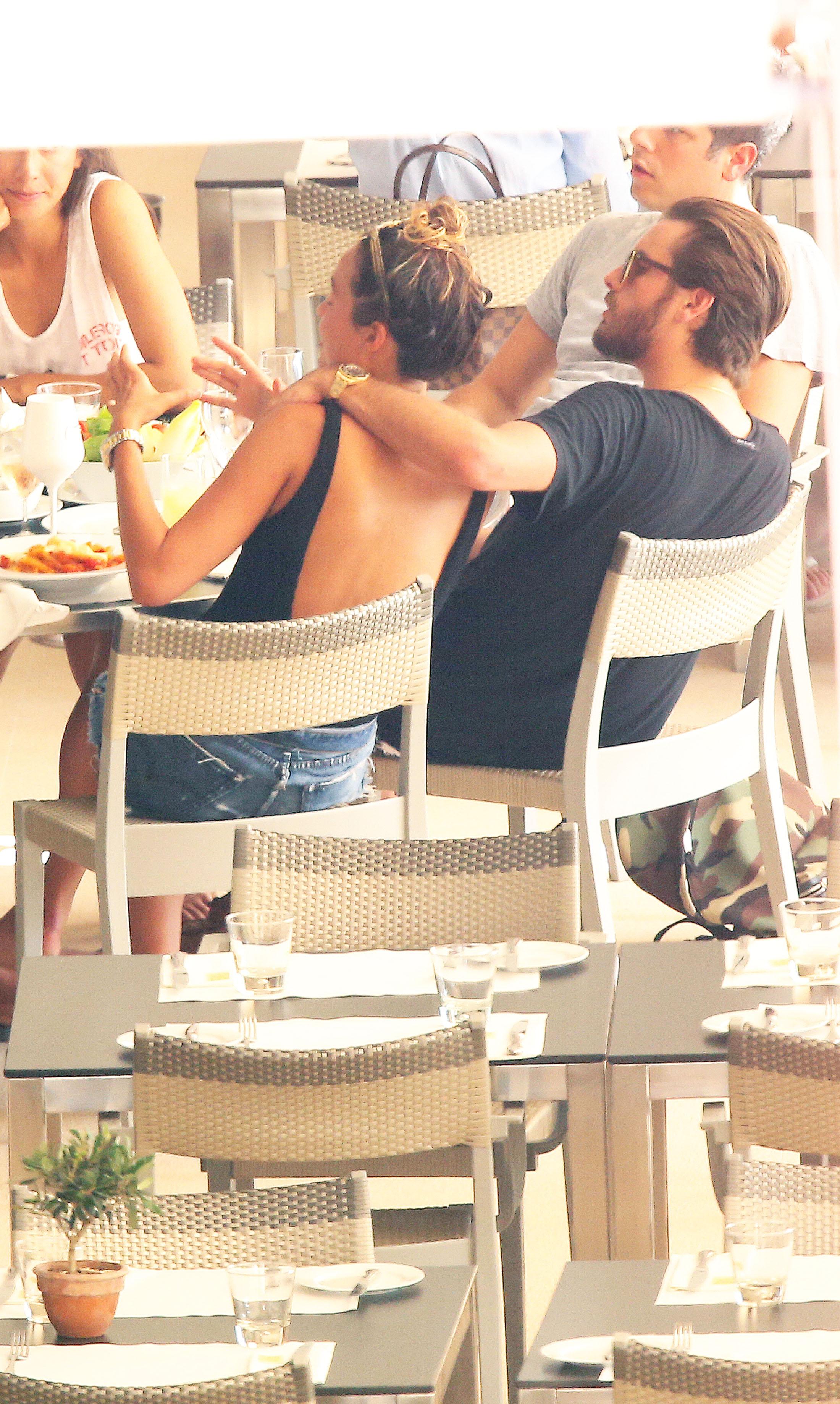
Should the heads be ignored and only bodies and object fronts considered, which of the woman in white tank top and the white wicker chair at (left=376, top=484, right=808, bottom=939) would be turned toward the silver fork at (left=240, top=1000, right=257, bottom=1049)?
the woman in white tank top

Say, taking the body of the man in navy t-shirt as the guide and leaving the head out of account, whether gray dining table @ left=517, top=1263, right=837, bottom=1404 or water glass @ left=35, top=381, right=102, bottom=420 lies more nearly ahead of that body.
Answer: the water glass

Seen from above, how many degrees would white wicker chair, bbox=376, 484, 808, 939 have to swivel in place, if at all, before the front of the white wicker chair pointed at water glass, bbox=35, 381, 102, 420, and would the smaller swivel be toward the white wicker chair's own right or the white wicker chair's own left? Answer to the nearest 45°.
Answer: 0° — it already faces it

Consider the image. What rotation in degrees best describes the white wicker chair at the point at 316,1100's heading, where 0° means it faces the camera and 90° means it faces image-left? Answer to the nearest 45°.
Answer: approximately 180°

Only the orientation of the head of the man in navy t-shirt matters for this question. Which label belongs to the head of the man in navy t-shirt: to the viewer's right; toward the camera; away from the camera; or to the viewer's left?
to the viewer's left

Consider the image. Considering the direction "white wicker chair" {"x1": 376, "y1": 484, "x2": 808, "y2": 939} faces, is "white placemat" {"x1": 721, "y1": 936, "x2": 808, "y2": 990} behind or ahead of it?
behind

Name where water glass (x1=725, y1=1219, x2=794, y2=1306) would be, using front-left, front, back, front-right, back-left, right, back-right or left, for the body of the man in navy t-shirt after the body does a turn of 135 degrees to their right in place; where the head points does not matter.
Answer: right

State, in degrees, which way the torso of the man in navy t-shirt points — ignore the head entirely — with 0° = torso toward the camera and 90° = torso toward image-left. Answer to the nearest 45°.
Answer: approximately 135°

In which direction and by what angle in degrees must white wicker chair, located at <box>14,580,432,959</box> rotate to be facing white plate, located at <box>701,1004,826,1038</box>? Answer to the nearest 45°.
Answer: approximately 180°

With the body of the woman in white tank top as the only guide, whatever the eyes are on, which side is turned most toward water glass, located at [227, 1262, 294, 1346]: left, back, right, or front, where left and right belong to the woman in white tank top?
front

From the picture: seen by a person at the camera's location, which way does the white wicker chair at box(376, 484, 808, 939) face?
facing away from the viewer and to the left of the viewer

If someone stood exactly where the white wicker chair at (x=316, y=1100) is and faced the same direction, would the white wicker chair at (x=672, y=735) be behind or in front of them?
in front

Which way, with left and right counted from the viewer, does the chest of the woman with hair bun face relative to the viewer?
facing away from the viewer and to the left of the viewer

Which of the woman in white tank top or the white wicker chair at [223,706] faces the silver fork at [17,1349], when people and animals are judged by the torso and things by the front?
the woman in white tank top

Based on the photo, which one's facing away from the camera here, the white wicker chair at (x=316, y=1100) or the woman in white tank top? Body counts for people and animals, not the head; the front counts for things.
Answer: the white wicker chair
